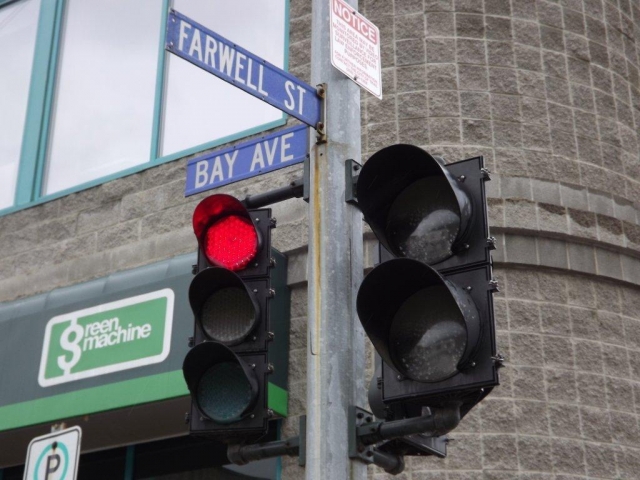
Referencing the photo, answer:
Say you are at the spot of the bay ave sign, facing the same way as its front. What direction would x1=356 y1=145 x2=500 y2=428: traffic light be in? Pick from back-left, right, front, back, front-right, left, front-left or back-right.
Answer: left

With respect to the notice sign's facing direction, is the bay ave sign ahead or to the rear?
to the rear

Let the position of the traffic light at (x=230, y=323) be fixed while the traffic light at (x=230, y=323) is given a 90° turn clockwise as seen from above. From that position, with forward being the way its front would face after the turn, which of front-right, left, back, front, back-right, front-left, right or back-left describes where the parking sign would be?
front

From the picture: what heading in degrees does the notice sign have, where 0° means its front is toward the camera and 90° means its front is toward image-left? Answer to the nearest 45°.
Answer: approximately 315°

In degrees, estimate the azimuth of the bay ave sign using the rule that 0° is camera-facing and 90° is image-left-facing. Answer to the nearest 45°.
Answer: approximately 45°

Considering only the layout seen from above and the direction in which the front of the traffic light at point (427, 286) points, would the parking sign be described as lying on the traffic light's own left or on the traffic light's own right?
on the traffic light's own right

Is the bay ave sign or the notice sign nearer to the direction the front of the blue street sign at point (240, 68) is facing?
the notice sign

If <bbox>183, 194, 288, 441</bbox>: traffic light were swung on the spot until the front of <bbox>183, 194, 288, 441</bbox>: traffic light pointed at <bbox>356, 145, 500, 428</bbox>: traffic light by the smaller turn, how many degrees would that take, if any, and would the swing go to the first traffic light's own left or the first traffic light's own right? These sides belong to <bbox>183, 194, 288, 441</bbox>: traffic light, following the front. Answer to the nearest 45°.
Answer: approximately 90° to the first traffic light's own left
